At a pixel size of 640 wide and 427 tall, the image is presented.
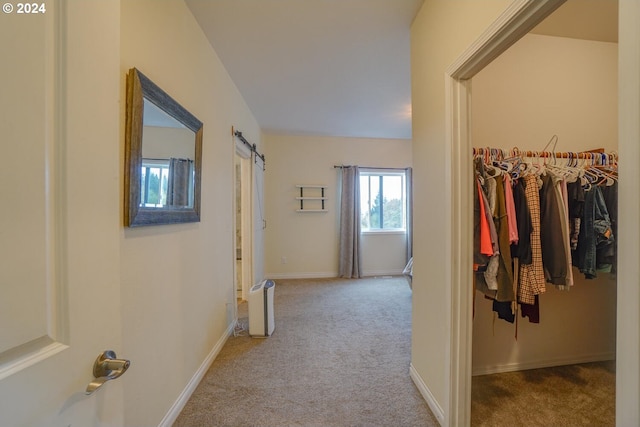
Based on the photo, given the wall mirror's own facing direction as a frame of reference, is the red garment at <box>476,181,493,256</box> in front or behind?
in front

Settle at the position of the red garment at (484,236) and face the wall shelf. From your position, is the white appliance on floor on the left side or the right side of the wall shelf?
left

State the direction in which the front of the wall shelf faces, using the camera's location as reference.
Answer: facing the viewer

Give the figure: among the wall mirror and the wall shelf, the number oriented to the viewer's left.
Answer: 0

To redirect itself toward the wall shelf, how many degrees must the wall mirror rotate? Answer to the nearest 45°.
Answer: approximately 90° to its left

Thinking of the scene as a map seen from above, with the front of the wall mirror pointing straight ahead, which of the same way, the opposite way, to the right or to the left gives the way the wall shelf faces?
to the right

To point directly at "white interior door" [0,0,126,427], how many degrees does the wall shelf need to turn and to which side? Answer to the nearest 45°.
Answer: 0° — it already faces it

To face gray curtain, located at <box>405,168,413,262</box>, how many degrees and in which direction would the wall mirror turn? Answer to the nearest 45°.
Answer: approximately 45° to its left

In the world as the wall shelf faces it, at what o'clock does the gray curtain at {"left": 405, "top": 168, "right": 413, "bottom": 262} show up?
The gray curtain is roughly at 9 o'clock from the wall shelf.

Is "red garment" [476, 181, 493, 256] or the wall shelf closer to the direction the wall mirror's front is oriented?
the red garment

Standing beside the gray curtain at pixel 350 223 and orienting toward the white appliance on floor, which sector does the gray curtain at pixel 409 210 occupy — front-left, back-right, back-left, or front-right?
back-left

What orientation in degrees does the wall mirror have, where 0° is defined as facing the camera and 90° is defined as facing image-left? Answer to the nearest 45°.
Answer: approximately 315°

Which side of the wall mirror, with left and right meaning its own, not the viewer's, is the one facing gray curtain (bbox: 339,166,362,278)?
left

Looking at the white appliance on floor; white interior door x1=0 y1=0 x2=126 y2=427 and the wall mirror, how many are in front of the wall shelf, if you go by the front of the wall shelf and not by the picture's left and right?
3

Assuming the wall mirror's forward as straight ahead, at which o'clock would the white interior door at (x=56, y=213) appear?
The white interior door is roughly at 2 o'clock from the wall mirror.
